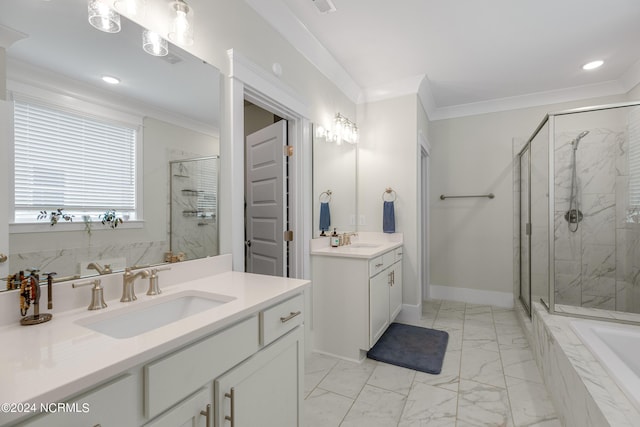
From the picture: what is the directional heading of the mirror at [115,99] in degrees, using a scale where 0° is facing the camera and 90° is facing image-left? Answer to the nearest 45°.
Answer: approximately 315°

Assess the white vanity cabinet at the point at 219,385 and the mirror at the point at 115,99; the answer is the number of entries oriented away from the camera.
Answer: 0

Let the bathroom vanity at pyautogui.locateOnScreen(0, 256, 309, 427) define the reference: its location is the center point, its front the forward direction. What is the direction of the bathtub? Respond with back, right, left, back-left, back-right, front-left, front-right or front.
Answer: front-left

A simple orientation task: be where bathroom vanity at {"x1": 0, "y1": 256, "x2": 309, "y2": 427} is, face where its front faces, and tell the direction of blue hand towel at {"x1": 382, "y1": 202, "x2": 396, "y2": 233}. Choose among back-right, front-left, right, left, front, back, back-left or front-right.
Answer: left

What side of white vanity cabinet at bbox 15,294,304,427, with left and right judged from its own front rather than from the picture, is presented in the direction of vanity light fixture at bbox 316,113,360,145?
left

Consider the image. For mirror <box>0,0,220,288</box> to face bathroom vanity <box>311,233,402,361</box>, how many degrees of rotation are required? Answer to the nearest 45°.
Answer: approximately 45° to its left

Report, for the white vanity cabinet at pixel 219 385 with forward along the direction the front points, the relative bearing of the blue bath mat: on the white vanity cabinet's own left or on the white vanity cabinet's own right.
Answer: on the white vanity cabinet's own left

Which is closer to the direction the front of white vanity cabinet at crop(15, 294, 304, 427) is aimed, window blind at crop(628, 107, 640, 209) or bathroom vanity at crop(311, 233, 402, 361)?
the window blind

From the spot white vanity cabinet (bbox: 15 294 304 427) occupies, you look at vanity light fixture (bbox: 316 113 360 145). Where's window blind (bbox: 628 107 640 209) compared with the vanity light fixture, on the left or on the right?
right

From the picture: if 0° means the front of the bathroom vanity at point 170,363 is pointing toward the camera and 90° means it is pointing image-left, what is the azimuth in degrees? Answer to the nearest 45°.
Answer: approximately 315°
